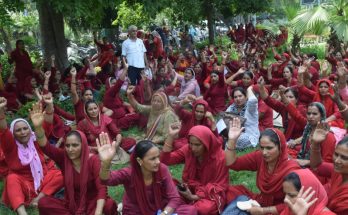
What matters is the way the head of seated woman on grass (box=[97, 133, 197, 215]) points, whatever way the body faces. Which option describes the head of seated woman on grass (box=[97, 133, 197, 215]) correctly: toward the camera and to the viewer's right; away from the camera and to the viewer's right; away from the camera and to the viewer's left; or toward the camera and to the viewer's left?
toward the camera and to the viewer's right

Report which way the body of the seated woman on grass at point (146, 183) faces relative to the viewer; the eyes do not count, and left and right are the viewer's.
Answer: facing the viewer and to the right of the viewer

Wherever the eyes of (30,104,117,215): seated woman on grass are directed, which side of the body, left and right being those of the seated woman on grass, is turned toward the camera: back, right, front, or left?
front

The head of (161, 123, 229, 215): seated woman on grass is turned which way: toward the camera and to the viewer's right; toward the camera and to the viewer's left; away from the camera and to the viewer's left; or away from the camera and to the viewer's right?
toward the camera and to the viewer's left

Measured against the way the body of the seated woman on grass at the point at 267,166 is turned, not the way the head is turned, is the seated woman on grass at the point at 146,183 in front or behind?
in front

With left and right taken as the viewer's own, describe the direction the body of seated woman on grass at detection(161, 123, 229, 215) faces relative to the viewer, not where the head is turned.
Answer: facing the viewer and to the left of the viewer

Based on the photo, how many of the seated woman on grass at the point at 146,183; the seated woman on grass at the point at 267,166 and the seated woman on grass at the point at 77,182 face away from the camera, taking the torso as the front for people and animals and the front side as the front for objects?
0

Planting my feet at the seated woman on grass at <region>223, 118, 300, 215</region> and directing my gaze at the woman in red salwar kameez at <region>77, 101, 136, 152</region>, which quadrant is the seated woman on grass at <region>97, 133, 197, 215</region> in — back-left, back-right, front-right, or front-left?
front-left

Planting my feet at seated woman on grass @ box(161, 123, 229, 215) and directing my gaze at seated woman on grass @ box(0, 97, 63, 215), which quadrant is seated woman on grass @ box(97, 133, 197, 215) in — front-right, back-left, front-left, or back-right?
front-left

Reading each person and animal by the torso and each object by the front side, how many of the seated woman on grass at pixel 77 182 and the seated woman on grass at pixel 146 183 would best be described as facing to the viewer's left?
0

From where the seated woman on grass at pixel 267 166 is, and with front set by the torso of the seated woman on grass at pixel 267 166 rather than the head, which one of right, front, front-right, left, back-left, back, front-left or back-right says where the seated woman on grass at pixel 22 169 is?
front-right
